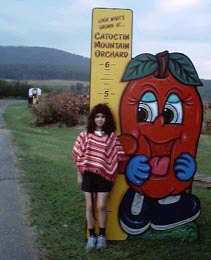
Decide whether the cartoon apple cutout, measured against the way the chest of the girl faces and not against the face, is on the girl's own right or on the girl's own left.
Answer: on the girl's own left

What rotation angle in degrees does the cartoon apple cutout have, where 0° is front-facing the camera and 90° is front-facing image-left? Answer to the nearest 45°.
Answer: approximately 0°
